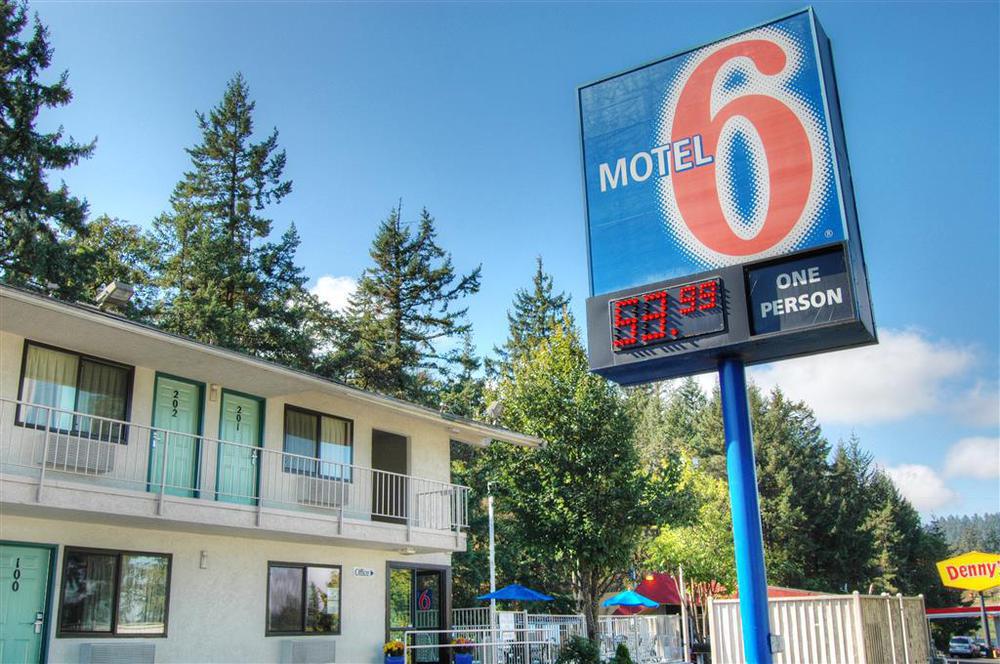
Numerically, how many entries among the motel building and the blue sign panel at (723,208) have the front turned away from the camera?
0

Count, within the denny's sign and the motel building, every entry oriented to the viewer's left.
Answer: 0

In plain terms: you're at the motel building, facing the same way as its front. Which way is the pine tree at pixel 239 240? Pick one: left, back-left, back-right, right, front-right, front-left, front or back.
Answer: back-left

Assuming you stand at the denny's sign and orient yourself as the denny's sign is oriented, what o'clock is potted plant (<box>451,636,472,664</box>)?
The potted plant is roughly at 1 o'clock from the denny's sign.

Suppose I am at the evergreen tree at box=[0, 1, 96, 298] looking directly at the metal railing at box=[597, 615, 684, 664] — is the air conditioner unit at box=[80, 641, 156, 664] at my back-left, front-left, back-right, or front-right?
front-right

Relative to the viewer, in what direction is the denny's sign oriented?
toward the camera

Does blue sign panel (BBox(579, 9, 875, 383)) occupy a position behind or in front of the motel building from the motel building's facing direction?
in front

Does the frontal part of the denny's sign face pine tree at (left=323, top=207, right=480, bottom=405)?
no

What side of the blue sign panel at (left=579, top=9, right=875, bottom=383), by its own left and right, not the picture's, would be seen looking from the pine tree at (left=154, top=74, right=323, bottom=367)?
right

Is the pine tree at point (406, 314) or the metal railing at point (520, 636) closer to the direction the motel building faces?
the metal railing

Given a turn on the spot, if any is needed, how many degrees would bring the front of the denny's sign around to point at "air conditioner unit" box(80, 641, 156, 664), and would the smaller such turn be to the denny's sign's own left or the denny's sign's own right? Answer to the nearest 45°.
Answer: approximately 45° to the denny's sign's own right

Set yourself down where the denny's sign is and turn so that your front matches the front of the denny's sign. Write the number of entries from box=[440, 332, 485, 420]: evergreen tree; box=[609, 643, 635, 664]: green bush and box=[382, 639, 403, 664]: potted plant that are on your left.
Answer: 0

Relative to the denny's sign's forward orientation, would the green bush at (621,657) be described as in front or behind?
in front

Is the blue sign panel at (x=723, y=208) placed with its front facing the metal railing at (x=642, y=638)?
no

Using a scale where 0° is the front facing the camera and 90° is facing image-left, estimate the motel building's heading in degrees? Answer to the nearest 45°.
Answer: approximately 315°

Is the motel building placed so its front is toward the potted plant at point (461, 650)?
no

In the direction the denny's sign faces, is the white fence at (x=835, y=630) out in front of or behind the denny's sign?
in front

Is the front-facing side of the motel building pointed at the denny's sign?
no

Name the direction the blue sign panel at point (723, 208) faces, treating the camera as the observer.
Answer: facing the viewer and to the left of the viewer
